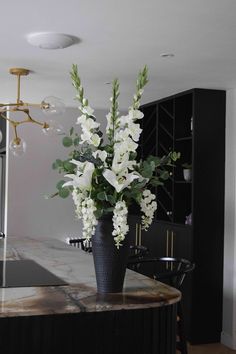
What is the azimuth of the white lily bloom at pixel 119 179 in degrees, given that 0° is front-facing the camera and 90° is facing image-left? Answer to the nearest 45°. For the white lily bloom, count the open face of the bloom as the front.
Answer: approximately 0°

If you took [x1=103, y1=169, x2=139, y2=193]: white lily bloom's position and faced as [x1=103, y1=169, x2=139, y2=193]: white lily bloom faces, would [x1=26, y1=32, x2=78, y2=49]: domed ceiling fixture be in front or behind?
behind

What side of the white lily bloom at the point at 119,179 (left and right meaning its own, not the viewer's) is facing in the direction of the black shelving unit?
back

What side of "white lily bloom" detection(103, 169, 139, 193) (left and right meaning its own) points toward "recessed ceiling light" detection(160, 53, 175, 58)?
back

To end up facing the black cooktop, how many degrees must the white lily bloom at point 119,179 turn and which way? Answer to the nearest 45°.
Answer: approximately 135° to its right
